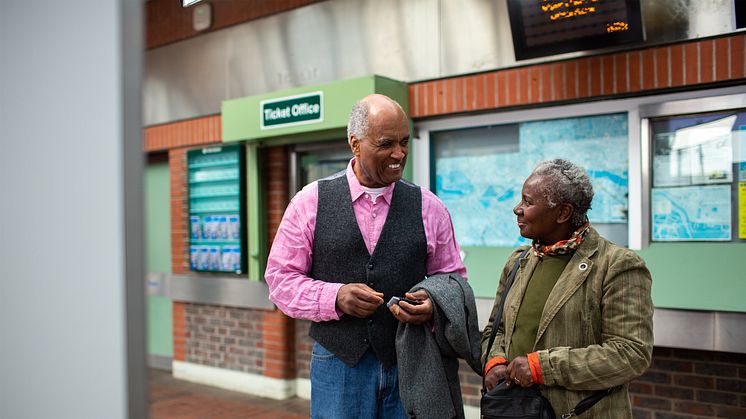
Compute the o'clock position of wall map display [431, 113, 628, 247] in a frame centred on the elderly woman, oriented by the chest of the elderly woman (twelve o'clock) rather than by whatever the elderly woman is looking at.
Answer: The wall map display is roughly at 4 o'clock from the elderly woman.

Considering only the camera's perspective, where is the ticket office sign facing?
facing the viewer and to the left of the viewer

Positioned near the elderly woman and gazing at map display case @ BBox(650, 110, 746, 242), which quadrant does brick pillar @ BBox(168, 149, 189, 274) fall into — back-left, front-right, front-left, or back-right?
front-left

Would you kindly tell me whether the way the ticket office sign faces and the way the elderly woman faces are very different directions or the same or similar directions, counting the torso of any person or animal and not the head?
same or similar directions

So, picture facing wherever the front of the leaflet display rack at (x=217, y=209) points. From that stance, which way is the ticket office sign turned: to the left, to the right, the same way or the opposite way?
the same way

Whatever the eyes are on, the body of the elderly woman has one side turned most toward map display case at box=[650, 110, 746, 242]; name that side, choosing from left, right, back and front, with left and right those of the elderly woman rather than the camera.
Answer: back

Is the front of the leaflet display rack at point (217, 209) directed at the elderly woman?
no

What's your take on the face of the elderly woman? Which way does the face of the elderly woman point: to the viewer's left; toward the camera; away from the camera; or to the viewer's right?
to the viewer's left

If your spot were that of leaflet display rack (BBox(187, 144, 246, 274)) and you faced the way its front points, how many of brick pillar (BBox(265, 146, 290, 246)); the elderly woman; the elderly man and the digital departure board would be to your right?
0

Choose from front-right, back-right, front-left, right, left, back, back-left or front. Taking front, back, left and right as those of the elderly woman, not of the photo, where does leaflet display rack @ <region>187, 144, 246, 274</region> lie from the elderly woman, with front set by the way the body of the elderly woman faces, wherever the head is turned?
right

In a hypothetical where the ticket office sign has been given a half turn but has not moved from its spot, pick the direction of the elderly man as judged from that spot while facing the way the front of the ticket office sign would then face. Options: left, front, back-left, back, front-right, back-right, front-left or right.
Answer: back-right

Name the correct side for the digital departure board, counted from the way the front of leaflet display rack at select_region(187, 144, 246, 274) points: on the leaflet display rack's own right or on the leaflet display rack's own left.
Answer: on the leaflet display rack's own left

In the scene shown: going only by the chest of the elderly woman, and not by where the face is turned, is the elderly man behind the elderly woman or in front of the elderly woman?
in front

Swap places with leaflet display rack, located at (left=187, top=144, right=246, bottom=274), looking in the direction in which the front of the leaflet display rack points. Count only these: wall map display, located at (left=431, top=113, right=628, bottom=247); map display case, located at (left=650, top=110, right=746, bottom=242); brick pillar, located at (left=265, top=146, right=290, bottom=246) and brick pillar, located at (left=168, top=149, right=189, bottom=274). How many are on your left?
3

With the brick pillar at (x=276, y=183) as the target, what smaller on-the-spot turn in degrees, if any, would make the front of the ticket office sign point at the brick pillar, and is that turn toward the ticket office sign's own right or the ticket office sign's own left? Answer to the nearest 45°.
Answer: approximately 135° to the ticket office sign's own right
